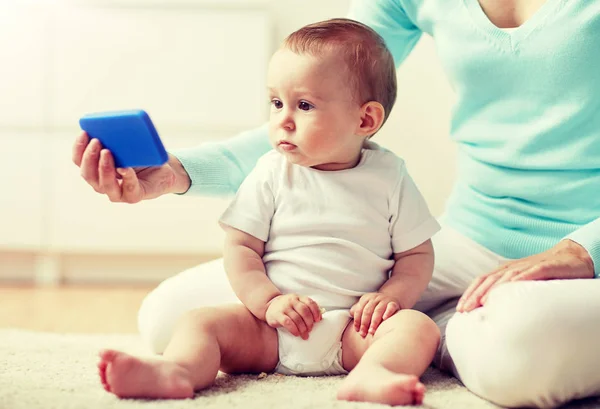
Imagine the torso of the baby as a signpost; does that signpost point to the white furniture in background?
no

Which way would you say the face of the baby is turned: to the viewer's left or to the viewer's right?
to the viewer's left

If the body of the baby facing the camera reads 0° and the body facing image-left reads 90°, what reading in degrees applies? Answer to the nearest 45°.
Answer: approximately 0°
